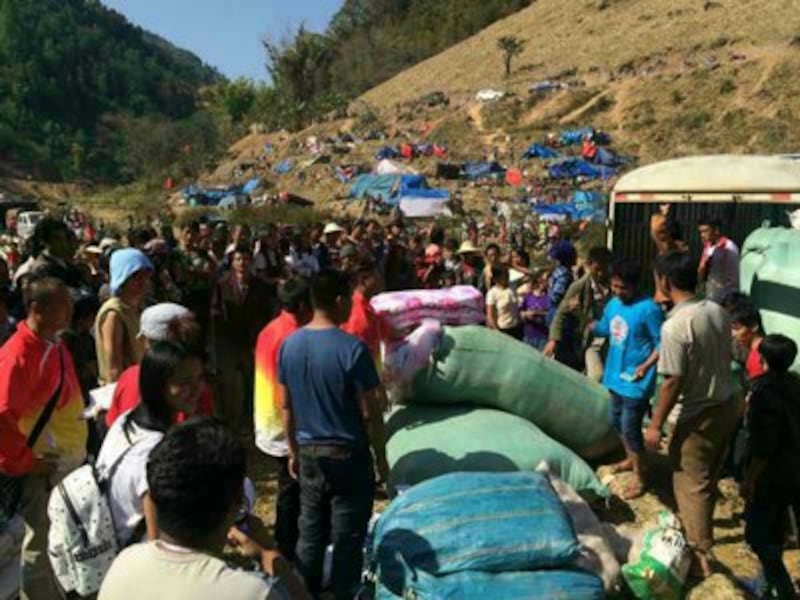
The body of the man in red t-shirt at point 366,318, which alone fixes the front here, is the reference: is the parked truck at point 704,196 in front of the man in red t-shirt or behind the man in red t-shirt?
in front

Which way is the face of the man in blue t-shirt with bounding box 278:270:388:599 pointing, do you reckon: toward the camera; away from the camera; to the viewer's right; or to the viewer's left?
away from the camera

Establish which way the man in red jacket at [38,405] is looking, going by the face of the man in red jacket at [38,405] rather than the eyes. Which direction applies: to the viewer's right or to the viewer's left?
to the viewer's right

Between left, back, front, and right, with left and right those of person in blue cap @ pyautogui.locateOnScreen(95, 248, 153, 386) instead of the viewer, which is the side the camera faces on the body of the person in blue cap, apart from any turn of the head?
right

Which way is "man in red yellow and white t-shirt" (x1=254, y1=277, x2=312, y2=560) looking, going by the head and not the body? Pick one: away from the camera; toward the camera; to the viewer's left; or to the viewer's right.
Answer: away from the camera

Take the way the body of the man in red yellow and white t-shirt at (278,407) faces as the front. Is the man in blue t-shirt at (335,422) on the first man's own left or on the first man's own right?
on the first man's own right
